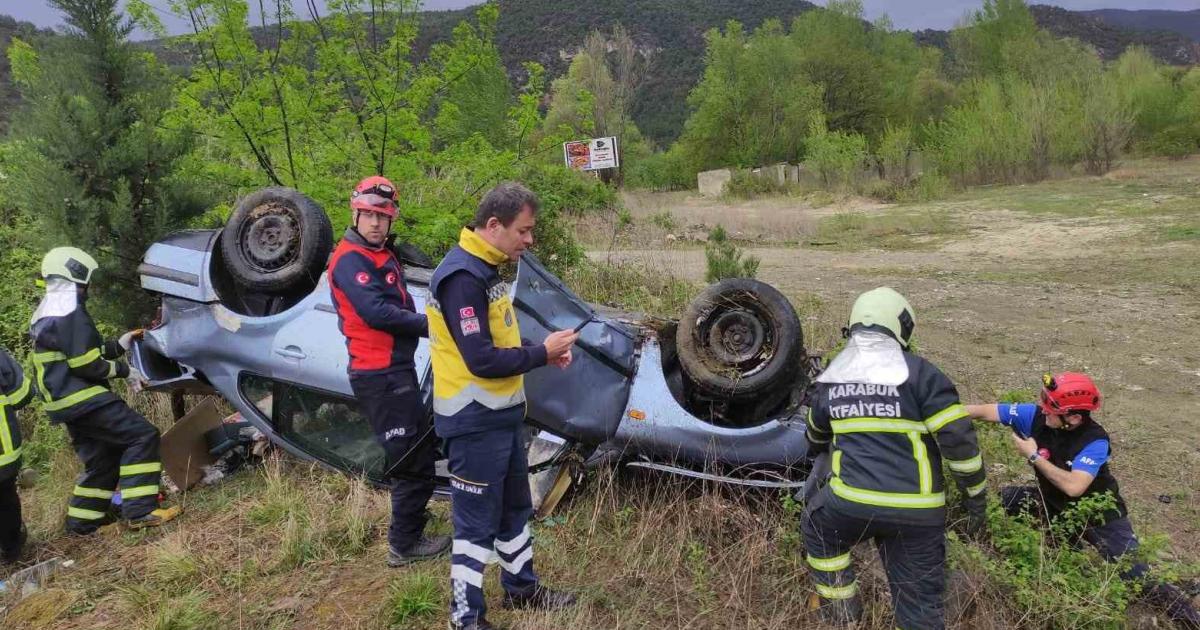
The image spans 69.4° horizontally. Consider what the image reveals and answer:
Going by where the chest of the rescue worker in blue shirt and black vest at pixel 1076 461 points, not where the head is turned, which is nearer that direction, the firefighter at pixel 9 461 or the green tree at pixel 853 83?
the firefighter

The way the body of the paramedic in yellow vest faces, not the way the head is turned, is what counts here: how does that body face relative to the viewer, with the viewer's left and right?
facing to the right of the viewer

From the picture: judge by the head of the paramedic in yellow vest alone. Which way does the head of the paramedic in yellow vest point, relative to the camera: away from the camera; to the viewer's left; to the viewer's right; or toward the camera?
to the viewer's right

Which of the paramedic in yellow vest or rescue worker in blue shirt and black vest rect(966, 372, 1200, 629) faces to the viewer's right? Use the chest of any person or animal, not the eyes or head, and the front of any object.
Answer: the paramedic in yellow vest

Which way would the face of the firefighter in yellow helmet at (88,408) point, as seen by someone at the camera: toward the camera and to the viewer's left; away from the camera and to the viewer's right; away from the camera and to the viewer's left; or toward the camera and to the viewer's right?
away from the camera and to the viewer's right

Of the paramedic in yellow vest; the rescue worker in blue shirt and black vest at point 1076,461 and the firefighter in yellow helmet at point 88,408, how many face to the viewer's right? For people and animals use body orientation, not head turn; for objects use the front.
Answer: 2

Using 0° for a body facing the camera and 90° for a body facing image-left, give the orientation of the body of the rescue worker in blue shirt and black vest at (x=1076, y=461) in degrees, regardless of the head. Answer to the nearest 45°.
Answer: approximately 45°

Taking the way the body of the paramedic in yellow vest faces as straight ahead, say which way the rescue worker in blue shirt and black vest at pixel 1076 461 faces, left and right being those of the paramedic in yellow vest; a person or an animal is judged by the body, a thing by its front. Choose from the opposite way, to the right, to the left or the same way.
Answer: the opposite way

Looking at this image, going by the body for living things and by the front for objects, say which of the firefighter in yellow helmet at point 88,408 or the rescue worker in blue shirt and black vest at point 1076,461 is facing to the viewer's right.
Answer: the firefighter in yellow helmet

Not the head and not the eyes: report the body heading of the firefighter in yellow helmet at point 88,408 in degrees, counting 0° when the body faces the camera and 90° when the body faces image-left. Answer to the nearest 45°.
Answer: approximately 270°

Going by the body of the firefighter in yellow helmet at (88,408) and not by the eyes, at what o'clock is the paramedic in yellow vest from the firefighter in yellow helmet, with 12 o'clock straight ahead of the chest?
The paramedic in yellow vest is roughly at 2 o'clock from the firefighter in yellow helmet.

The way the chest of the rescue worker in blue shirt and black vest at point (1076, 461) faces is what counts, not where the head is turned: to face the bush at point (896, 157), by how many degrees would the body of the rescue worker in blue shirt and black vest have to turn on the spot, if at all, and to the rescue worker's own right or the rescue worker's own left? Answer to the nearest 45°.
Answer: approximately 135° to the rescue worker's own right
